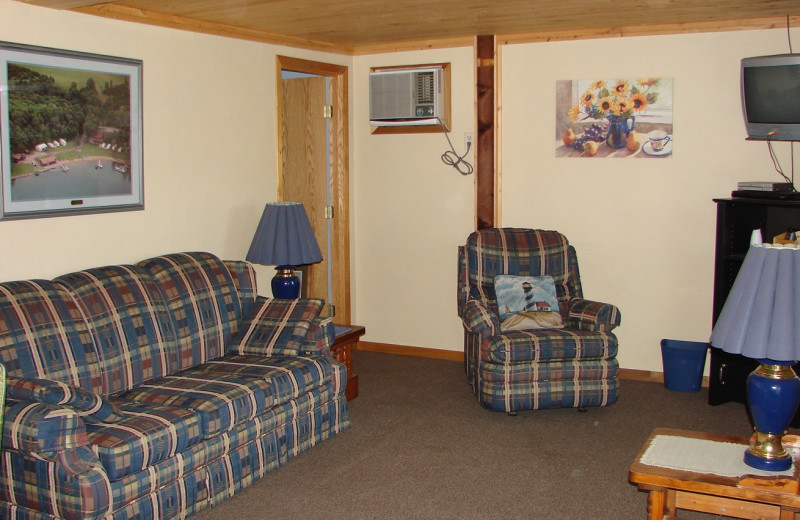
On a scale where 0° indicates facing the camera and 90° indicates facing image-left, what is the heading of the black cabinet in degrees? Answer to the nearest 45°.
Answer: approximately 0°

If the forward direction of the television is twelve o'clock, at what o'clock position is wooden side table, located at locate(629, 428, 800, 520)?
The wooden side table is roughly at 12 o'clock from the television.

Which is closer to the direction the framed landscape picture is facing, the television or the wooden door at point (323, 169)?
the television

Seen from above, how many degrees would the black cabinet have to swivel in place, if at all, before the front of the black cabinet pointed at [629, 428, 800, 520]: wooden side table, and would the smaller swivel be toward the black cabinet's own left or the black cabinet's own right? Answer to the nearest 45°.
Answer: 0° — it already faces it

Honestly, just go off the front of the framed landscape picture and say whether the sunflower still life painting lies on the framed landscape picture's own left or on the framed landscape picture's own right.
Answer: on the framed landscape picture's own left

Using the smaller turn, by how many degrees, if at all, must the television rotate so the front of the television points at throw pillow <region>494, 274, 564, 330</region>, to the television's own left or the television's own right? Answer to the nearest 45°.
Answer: approximately 90° to the television's own right

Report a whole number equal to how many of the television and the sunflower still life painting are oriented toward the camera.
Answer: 2

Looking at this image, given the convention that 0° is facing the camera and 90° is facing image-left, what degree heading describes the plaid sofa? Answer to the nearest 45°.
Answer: approximately 315°

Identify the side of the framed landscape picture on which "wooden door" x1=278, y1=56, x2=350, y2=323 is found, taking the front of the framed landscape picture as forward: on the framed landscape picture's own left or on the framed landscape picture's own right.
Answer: on the framed landscape picture's own left

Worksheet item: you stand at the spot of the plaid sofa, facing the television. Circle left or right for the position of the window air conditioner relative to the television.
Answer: left
